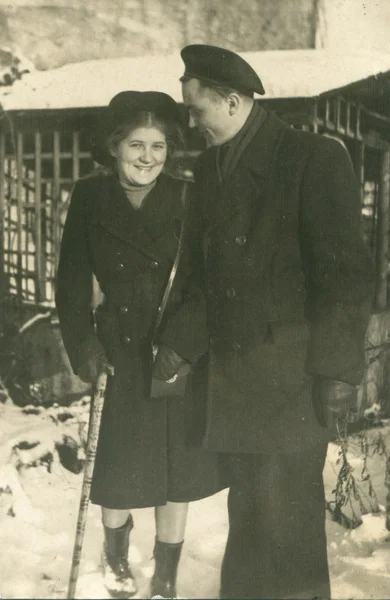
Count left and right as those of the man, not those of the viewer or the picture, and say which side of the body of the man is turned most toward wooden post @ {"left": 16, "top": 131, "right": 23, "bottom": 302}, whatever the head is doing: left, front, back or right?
right

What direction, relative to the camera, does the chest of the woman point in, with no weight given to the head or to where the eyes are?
toward the camera

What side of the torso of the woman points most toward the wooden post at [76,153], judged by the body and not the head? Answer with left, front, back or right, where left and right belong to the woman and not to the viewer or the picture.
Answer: back

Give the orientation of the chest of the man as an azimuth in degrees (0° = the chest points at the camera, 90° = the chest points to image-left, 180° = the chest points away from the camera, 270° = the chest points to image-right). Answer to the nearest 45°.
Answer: approximately 45°

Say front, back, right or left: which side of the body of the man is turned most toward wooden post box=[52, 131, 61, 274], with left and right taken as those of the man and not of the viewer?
right

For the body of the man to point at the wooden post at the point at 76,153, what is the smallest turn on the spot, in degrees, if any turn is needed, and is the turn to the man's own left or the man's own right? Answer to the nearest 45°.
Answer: approximately 90° to the man's own right

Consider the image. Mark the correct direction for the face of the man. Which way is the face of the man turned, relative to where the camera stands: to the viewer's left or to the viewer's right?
to the viewer's left

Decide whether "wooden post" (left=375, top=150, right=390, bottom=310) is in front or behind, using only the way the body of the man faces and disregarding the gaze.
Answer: behind

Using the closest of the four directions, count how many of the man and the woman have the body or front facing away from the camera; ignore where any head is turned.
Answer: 0
